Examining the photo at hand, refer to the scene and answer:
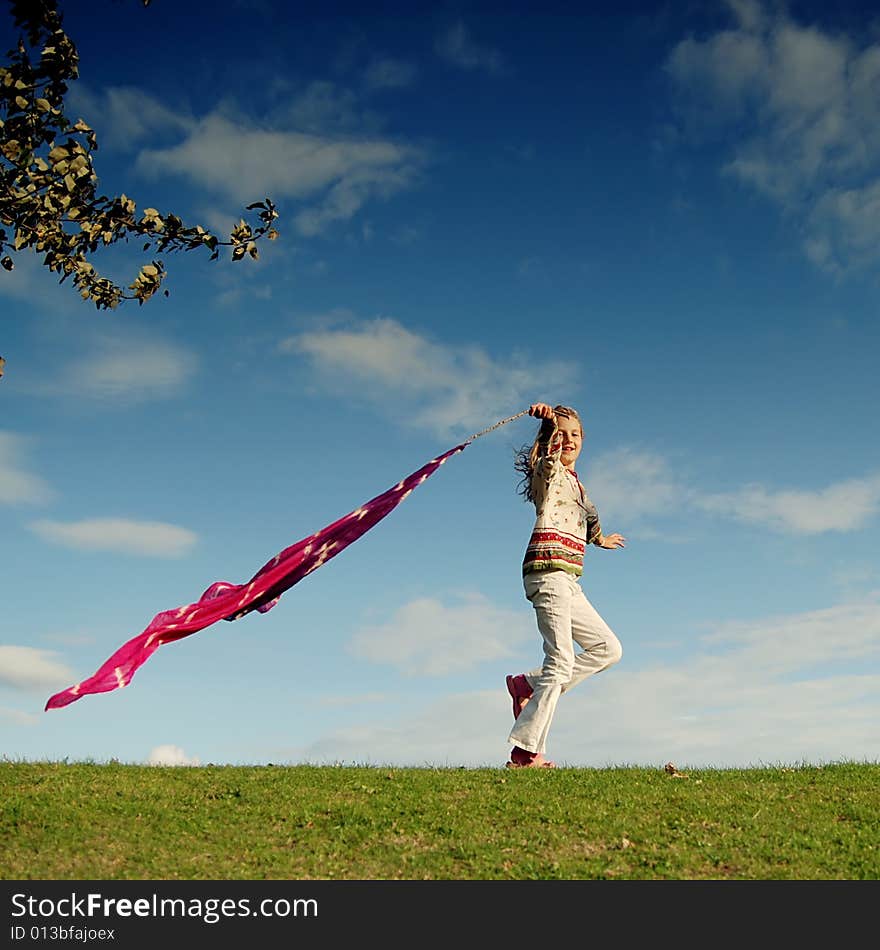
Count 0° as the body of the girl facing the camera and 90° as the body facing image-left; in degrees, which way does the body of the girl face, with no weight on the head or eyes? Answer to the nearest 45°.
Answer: approximately 315°
